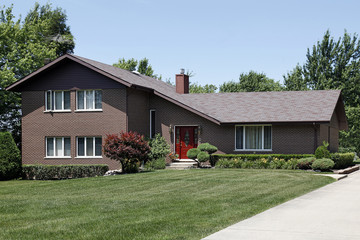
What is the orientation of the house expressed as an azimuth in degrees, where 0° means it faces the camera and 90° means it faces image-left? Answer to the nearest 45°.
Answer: approximately 0°

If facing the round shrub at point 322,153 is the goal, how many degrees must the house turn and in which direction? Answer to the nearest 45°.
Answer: approximately 90° to its left

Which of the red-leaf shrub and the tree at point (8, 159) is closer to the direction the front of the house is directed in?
the red-leaf shrub

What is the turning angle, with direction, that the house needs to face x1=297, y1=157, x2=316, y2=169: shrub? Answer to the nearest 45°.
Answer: approximately 90° to its left

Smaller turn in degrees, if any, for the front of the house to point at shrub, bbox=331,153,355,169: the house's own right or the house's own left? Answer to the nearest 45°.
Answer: approximately 90° to the house's own left

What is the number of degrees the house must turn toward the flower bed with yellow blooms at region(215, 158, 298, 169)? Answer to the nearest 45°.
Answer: approximately 90° to its left
